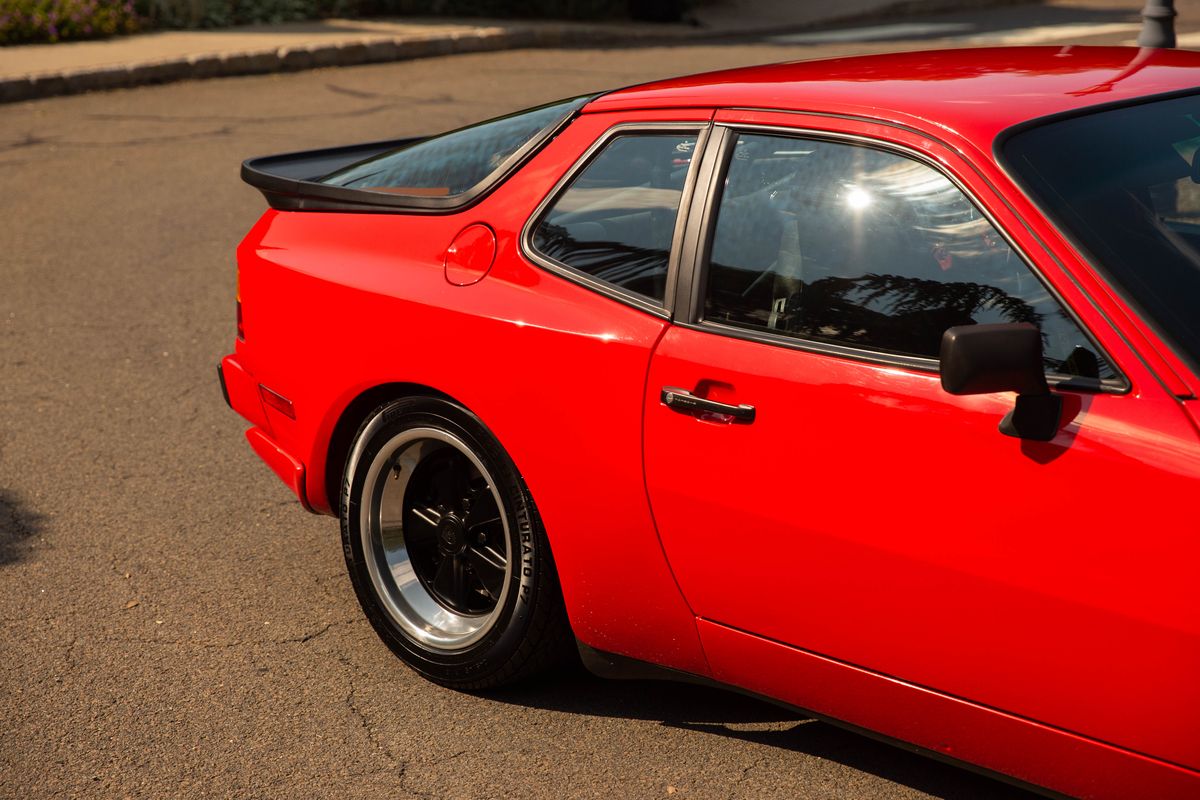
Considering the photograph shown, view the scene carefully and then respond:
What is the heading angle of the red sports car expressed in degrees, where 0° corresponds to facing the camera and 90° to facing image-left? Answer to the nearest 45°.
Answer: approximately 315°

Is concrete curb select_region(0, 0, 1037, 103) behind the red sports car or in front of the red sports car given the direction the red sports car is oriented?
behind

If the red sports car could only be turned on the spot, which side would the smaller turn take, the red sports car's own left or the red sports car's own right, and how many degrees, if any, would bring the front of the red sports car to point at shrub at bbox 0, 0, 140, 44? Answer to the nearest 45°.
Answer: approximately 180°

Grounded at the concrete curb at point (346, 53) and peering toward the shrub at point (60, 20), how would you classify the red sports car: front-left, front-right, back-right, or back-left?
back-left
